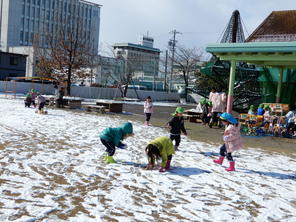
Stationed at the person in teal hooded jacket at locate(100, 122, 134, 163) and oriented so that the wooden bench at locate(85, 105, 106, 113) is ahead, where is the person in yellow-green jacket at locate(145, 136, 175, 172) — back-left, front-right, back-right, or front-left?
back-right

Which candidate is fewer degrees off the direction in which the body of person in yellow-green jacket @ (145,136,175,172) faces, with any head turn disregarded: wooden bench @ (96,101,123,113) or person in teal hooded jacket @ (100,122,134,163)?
the person in teal hooded jacket

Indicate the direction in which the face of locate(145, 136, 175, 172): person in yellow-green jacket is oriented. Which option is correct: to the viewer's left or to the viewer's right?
to the viewer's left

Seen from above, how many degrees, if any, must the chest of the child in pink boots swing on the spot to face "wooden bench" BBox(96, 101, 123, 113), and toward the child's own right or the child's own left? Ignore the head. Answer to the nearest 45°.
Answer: approximately 45° to the child's own right

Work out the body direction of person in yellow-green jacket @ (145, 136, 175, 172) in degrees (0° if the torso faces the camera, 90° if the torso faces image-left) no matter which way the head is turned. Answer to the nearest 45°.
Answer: approximately 45°

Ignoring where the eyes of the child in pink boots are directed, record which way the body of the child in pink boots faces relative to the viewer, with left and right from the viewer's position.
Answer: facing to the left of the viewer

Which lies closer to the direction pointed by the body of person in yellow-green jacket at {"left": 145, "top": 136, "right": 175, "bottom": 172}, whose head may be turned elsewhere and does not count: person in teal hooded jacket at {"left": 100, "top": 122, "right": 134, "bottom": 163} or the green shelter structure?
the person in teal hooded jacket
